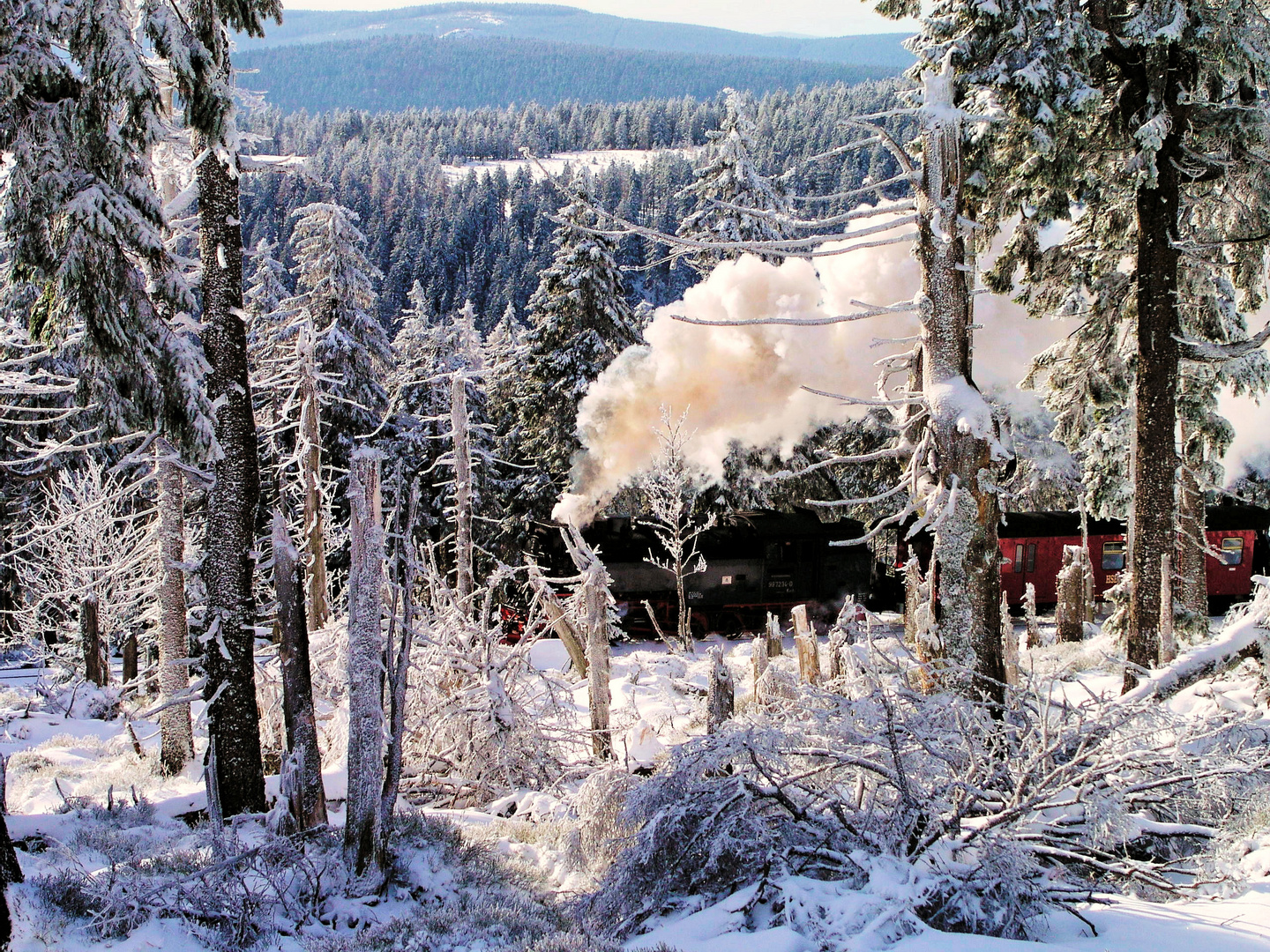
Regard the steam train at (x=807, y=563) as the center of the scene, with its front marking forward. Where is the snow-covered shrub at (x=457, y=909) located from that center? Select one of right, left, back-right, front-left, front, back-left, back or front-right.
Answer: left

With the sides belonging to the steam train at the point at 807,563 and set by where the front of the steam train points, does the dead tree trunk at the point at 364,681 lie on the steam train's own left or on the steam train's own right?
on the steam train's own left

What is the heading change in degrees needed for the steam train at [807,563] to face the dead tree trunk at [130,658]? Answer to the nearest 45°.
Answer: approximately 45° to its left

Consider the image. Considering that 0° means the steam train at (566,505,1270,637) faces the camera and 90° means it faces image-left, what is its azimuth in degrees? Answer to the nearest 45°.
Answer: approximately 90°

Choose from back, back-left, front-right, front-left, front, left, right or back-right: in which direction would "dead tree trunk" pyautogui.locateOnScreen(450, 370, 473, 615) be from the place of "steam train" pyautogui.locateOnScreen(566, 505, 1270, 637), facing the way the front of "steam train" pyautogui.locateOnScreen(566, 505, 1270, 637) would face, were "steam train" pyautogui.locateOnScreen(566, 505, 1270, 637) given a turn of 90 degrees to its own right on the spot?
back-left

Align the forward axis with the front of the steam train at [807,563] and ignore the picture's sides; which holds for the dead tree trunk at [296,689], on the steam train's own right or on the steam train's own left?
on the steam train's own left

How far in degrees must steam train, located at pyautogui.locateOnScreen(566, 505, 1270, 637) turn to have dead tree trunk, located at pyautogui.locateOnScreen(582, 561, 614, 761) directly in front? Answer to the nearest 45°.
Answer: approximately 90° to its left

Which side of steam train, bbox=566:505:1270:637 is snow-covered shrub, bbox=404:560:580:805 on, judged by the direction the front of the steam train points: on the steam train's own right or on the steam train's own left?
on the steam train's own left

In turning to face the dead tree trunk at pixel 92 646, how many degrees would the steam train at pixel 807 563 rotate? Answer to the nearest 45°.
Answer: approximately 45° to its left

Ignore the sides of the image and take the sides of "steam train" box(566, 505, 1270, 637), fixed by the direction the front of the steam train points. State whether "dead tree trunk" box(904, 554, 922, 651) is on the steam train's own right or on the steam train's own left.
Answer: on the steam train's own left

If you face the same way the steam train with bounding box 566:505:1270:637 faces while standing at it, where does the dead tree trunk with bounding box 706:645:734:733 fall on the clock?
The dead tree trunk is roughly at 9 o'clock from the steam train.

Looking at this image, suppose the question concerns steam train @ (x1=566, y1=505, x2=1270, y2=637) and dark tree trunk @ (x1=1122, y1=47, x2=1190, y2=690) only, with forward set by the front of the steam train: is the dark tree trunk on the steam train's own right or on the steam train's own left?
on the steam train's own left

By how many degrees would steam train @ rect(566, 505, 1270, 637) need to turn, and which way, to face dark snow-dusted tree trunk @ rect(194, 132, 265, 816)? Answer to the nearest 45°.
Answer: approximately 90° to its left
